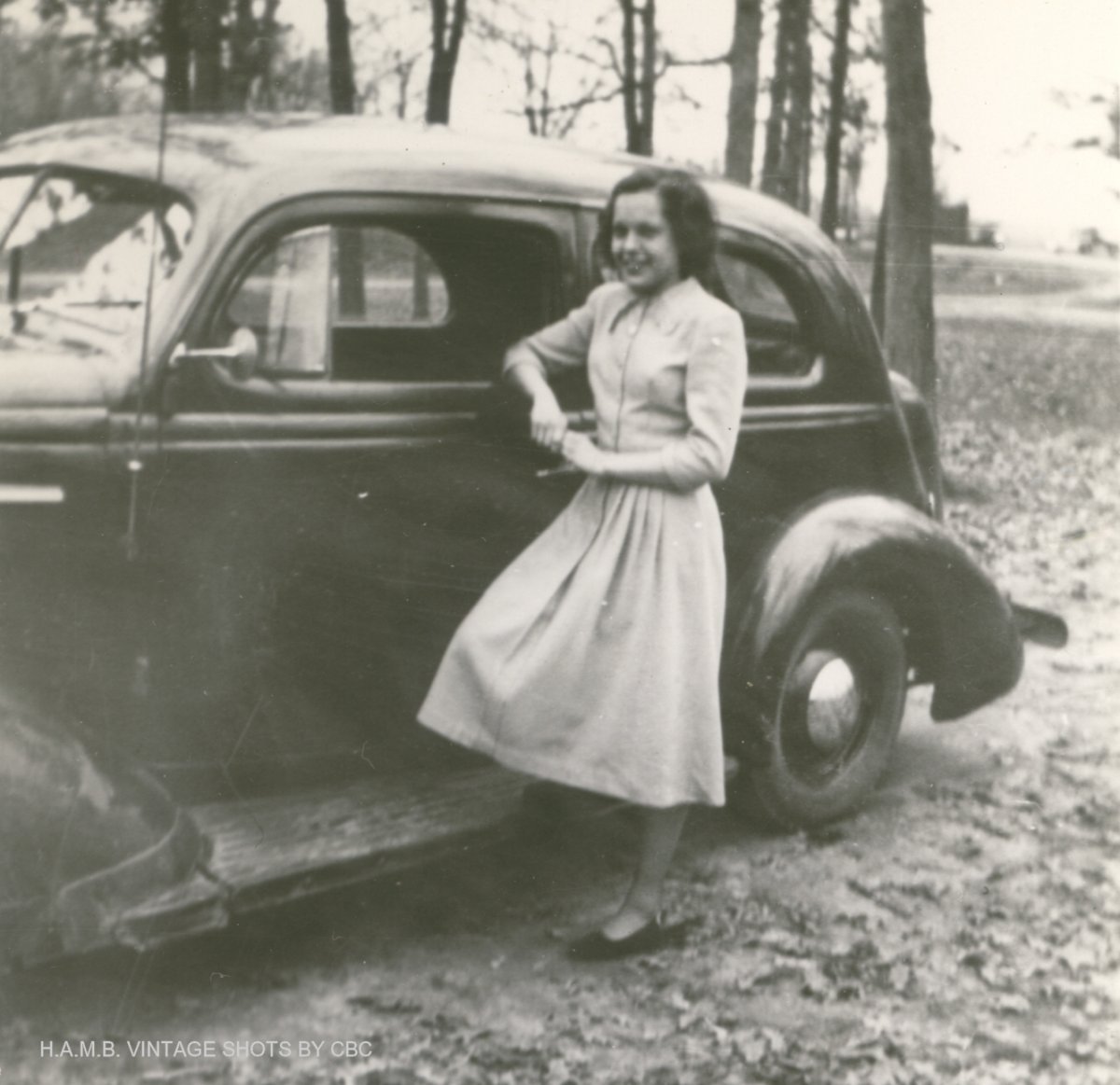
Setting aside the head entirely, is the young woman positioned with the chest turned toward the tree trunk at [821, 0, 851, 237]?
no

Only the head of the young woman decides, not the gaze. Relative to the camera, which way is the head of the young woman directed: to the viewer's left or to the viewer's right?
to the viewer's left

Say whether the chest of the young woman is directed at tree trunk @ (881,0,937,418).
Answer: no

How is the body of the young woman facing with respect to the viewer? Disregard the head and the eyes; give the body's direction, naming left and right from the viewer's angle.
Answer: facing the viewer and to the left of the viewer

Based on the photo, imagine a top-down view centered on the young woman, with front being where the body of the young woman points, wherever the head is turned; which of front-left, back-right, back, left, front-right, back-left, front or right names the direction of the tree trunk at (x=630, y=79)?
back-right

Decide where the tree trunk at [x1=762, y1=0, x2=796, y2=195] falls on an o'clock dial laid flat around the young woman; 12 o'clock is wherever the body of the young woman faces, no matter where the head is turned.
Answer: The tree trunk is roughly at 5 o'clock from the young woman.
